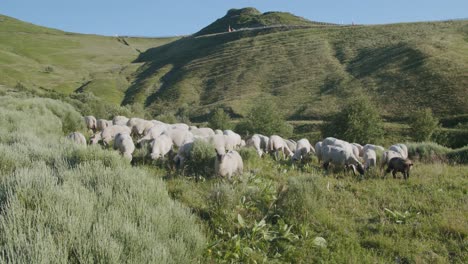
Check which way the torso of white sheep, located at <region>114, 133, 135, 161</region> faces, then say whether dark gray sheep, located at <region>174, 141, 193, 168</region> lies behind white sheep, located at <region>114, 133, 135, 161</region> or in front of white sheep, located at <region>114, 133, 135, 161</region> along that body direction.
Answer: in front

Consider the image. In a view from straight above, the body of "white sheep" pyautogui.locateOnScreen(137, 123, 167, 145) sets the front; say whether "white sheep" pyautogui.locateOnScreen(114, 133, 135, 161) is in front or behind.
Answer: in front

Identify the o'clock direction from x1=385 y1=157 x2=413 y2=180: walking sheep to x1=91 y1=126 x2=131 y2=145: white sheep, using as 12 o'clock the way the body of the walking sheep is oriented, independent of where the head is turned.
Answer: The white sheep is roughly at 6 o'clock from the walking sheep.

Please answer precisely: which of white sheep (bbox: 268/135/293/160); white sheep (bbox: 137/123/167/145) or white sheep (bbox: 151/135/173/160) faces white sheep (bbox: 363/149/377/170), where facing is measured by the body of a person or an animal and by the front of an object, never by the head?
white sheep (bbox: 268/135/293/160)

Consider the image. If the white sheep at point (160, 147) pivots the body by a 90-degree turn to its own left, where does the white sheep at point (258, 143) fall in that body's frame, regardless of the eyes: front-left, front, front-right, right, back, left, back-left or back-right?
left

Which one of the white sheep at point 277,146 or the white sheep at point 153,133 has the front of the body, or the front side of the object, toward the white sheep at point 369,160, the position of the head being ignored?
the white sheep at point 277,146

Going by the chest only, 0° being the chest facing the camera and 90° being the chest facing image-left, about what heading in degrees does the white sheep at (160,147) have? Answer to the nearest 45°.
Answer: approximately 45°

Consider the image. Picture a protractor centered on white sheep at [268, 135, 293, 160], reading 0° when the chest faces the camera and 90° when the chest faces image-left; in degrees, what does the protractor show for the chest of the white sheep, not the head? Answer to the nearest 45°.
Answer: approximately 315°

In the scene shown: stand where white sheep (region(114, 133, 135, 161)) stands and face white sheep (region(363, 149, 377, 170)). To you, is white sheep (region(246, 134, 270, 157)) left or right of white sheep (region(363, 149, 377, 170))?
left
